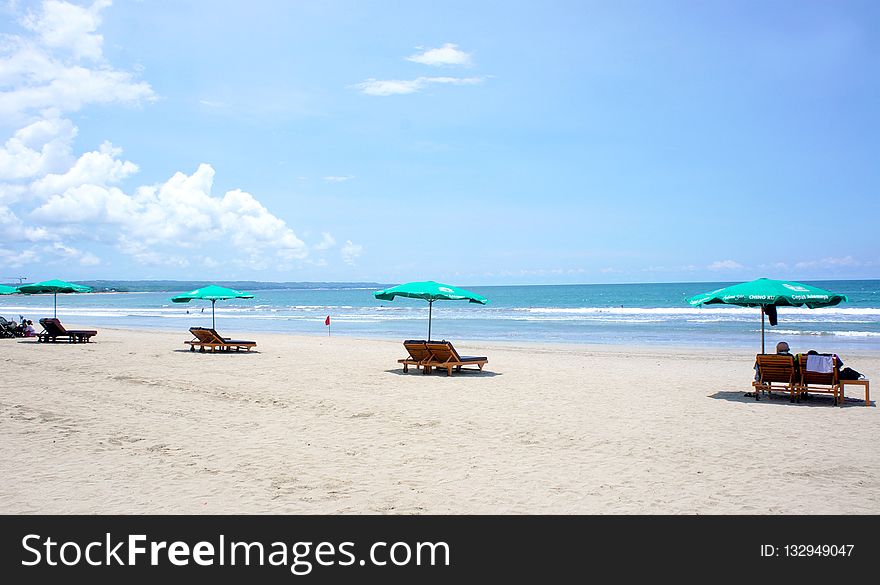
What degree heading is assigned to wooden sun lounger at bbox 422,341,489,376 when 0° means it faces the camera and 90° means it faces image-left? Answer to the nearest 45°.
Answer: approximately 225°

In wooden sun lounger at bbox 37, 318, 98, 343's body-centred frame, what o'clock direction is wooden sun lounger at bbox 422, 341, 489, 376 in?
wooden sun lounger at bbox 422, 341, 489, 376 is roughly at 2 o'clock from wooden sun lounger at bbox 37, 318, 98, 343.

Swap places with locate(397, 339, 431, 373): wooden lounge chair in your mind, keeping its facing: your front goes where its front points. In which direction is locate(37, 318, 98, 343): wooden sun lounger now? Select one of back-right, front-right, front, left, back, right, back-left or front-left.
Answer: left

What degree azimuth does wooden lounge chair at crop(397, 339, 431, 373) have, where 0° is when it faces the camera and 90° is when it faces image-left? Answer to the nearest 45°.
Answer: approximately 225°

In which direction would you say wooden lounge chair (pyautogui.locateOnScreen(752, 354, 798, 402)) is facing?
away from the camera

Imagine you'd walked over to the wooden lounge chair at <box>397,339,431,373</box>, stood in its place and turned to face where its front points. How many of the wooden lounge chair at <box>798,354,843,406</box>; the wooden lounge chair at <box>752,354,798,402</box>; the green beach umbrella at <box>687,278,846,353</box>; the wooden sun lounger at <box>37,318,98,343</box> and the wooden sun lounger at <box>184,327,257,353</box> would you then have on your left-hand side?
2

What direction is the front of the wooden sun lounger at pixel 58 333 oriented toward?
to the viewer's right

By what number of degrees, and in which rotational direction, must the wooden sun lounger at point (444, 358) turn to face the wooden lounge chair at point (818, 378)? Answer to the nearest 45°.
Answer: approximately 90° to its right

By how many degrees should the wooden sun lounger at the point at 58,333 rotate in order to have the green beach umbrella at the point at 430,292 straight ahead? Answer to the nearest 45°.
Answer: approximately 45° to its right
